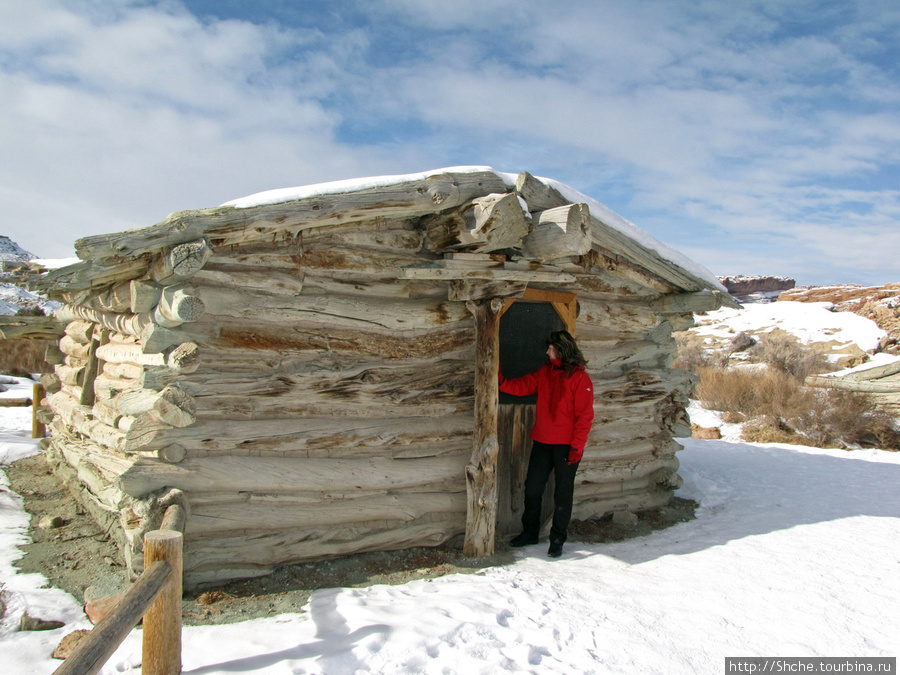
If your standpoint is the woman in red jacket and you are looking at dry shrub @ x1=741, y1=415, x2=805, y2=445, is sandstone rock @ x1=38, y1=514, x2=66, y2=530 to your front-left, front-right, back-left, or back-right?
back-left

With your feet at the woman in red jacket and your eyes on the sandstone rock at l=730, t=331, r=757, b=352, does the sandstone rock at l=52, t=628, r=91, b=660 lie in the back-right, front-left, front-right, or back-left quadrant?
back-left

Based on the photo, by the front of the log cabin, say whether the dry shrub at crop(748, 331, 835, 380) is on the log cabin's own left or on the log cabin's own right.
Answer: on the log cabin's own left

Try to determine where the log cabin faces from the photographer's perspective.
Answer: facing the viewer and to the right of the viewer

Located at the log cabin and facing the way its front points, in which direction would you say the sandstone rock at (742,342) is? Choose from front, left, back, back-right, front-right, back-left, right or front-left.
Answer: left

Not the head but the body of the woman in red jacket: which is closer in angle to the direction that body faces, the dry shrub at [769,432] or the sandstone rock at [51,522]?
the sandstone rock

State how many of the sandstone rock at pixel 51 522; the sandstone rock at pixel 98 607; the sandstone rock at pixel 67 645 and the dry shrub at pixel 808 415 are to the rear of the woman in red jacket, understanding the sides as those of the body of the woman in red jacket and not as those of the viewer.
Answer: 1

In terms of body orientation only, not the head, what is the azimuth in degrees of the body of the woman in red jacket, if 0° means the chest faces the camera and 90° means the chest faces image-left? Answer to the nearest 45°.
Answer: approximately 45°

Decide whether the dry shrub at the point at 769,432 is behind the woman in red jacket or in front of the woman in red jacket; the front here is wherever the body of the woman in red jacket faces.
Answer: behind

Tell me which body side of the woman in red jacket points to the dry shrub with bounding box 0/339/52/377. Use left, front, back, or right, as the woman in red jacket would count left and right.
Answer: right

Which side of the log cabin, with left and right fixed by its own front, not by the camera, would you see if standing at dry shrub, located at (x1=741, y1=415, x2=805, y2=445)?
left

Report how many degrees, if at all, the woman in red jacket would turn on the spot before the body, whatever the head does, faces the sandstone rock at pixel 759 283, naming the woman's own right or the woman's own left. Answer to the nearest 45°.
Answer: approximately 135° to the woman's own right

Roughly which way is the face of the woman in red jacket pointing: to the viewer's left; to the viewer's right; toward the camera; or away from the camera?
to the viewer's left

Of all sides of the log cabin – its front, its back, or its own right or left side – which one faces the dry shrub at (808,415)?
left
